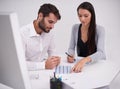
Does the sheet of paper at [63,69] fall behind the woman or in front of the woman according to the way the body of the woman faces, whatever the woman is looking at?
in front

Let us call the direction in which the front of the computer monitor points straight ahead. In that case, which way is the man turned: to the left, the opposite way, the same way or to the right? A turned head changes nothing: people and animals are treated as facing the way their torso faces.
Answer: to the right

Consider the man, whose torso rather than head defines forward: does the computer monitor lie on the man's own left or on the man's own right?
on the man's own right

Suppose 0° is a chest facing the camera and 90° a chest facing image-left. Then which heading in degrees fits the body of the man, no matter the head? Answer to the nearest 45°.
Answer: approximately 315°

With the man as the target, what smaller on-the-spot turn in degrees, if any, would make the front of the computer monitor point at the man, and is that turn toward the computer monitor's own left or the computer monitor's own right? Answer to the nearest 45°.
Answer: approximately 45° to the computer monitor's own left

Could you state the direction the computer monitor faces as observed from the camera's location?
facing away from the viewer and to the right of the viewer

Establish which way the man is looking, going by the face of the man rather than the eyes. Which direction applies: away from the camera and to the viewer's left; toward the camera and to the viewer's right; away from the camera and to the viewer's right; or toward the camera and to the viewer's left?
toward the camera and to the viewer's right

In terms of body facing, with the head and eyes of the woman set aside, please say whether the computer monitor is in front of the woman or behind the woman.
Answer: in front

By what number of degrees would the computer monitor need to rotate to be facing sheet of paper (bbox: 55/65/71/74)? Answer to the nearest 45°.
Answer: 0° — it already faces it
